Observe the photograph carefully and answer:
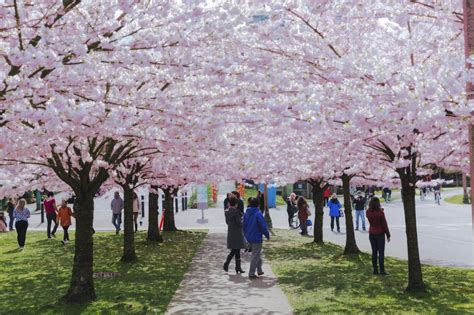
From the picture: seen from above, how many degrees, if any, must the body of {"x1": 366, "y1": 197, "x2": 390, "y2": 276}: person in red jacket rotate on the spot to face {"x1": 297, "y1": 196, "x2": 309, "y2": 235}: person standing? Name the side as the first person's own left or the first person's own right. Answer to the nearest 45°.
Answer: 0° — they already face them

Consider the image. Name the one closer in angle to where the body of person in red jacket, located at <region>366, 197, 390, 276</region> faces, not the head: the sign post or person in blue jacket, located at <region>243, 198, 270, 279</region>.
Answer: the sign post

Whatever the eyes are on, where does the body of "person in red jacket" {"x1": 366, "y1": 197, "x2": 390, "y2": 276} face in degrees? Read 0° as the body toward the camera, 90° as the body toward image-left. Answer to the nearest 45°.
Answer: approximately 180°

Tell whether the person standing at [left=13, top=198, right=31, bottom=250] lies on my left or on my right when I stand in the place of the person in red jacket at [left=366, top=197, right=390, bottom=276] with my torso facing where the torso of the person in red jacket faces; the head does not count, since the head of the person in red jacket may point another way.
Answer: on my left

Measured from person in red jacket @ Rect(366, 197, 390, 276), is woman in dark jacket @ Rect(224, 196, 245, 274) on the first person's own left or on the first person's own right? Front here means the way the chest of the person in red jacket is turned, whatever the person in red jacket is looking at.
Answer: on the first person's own left

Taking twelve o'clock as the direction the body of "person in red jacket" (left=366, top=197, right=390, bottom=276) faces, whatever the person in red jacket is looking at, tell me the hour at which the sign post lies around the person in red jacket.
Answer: The sign post is roughly at 11 o'clock from the person in red jacket.

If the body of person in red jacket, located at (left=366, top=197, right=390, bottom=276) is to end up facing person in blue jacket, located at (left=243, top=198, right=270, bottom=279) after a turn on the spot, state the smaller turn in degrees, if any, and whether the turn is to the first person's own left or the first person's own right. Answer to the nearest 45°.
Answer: approximately 90° to the first person's own left
